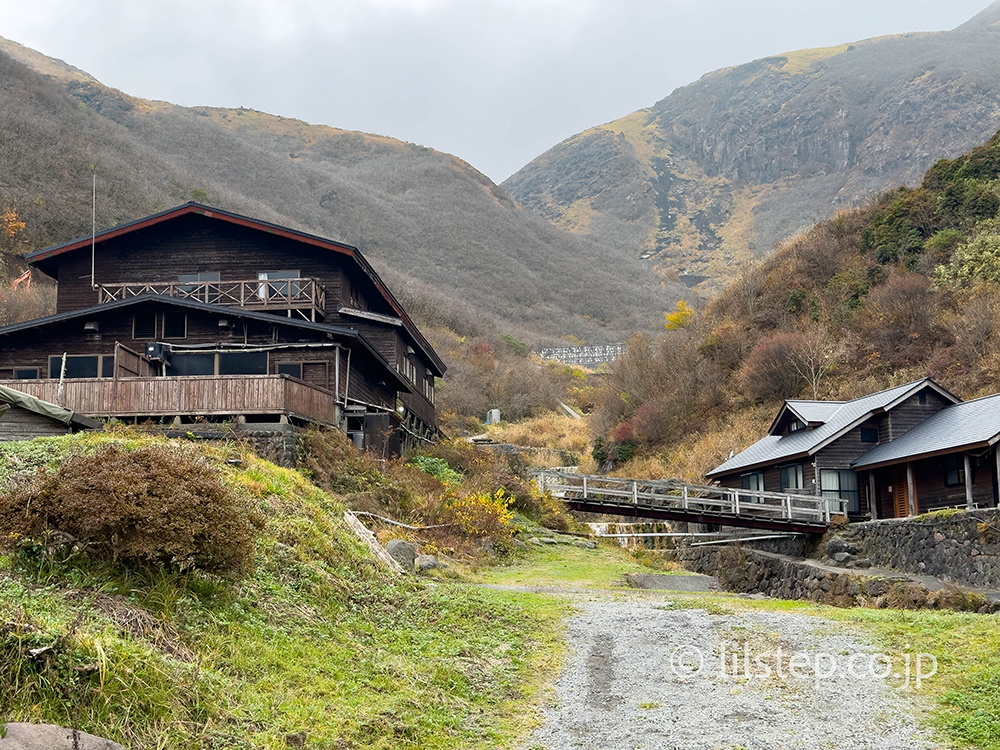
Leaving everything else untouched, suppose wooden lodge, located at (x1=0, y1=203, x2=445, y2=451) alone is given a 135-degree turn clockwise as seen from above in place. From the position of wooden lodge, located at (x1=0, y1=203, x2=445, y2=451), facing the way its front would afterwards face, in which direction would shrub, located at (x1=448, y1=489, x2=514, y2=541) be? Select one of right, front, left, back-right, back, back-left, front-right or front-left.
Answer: back

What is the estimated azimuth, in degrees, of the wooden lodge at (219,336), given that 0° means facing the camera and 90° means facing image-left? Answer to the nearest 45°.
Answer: approximately 0°

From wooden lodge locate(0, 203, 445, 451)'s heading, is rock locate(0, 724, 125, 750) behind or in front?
in front

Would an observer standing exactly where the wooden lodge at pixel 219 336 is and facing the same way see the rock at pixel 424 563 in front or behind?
in front

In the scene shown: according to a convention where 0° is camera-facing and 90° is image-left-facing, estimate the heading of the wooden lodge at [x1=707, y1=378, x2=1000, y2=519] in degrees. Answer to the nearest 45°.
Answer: approximately 45°

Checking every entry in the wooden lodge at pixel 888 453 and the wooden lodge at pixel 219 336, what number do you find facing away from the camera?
0

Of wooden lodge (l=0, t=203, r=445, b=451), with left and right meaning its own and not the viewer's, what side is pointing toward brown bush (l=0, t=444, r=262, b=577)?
front

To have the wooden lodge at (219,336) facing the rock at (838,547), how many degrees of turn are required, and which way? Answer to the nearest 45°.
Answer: approximately 90° to its left

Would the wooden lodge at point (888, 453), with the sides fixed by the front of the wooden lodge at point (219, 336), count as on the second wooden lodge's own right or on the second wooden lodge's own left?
on the second wooden lodge's own left
